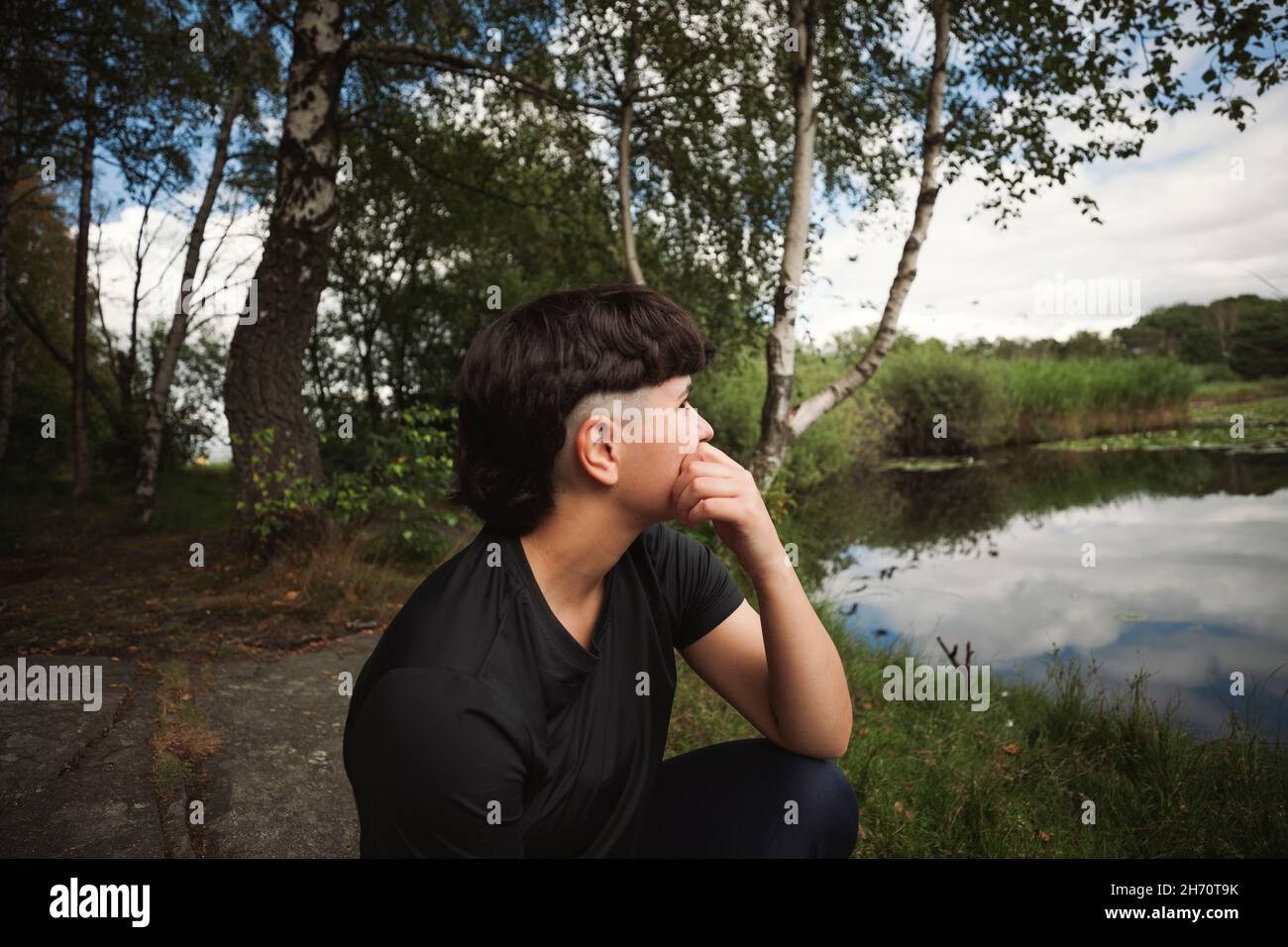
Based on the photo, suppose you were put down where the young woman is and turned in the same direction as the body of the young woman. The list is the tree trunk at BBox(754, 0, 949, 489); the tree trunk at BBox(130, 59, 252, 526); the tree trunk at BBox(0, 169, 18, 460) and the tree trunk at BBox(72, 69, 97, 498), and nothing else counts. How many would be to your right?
0

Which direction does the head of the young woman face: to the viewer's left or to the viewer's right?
to the viewer's right

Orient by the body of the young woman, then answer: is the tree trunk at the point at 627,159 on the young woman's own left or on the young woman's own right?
on the young woman's own left

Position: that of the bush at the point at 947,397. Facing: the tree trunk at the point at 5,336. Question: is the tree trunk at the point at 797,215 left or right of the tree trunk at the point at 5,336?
left

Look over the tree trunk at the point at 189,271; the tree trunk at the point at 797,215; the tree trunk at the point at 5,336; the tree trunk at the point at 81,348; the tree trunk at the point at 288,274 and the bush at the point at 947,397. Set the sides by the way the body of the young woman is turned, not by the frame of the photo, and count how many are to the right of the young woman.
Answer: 0

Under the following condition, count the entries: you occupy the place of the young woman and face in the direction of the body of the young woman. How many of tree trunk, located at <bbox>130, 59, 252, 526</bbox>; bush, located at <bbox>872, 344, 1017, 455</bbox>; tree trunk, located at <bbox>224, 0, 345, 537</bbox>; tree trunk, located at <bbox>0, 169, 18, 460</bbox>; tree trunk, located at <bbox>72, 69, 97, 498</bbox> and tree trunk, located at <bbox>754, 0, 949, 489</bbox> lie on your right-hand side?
0

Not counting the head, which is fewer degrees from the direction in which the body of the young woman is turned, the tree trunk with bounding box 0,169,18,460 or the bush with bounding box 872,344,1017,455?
the bush

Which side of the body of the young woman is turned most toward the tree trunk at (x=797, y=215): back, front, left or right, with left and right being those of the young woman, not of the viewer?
left

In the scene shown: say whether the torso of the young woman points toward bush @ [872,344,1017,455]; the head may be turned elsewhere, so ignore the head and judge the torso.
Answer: no

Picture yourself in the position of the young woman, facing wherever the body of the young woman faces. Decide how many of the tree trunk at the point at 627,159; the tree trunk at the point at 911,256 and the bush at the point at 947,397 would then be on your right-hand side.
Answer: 0

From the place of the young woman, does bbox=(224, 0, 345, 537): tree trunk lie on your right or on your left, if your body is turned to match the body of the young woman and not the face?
on your left

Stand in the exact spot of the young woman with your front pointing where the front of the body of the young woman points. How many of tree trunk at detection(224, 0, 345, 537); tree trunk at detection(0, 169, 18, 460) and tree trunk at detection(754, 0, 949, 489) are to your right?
0

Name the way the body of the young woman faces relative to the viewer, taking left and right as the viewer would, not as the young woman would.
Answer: facing to the right of the viewer
